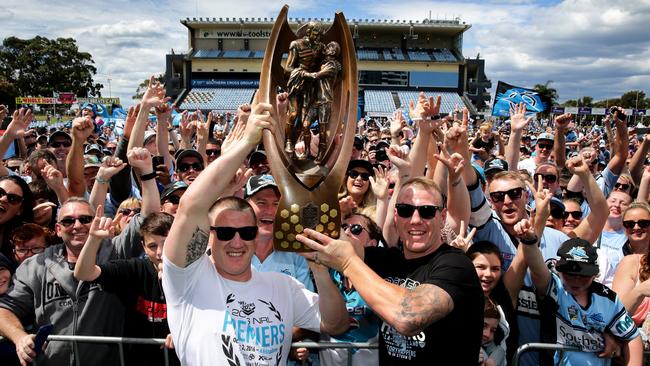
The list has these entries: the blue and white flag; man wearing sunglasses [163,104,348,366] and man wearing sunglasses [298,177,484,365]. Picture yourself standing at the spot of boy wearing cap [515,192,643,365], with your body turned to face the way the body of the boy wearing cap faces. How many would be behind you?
1

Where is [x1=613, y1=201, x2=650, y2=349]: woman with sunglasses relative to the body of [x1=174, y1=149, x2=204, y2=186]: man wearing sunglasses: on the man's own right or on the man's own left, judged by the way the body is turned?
on the man's own left

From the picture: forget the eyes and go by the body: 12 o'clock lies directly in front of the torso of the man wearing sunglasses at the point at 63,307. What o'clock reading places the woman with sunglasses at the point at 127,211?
The woman with sunglasses is roughly at 7 o'clock from the man wearing sunglasses.

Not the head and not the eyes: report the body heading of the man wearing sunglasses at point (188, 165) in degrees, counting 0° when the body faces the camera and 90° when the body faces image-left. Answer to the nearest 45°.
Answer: approximately 0°

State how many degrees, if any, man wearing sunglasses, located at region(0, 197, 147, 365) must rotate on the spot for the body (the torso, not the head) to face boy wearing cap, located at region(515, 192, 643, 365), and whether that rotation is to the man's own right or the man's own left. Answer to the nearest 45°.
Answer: approximately 45° to the man's own left

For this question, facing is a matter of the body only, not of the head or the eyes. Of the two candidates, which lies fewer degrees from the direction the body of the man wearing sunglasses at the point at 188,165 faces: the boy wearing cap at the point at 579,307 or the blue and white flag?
the boy wearing cap

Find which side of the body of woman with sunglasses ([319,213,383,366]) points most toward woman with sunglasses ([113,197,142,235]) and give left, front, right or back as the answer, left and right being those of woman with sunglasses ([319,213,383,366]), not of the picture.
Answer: right

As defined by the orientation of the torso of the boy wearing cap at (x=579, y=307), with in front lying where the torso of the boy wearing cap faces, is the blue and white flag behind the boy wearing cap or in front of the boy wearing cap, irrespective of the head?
behind

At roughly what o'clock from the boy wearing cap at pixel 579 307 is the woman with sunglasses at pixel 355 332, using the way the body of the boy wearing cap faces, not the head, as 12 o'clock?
The woman with sunglasses is roughly at 2 o'clock from the boy wearing cap.

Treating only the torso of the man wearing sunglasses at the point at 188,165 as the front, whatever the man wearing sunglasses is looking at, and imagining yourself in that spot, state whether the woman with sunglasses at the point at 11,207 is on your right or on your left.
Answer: on your right

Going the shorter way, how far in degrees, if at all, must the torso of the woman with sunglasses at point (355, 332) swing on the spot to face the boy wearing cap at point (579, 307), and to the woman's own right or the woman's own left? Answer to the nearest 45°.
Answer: approximately 135° to the woman's own left
